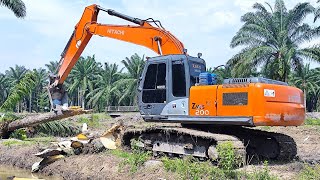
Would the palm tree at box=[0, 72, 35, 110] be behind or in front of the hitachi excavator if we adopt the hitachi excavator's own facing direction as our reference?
in front

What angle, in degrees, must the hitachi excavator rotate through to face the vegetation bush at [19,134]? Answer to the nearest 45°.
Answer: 0° — it already faces it

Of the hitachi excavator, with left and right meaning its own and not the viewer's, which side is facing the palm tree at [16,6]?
front

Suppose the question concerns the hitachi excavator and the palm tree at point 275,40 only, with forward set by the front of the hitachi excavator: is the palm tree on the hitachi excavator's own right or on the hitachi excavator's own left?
on the hitachi excavator's own right

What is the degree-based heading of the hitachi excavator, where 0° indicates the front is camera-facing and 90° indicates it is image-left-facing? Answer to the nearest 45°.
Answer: approximately 135°
